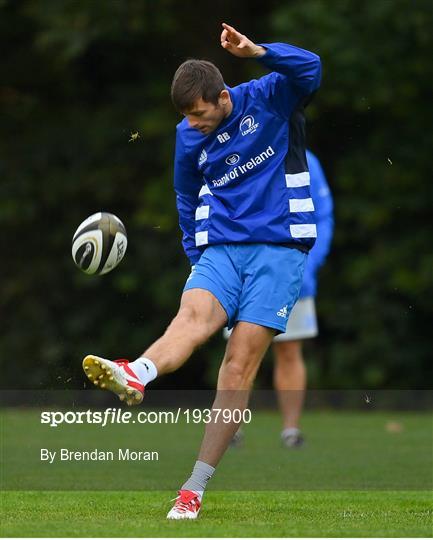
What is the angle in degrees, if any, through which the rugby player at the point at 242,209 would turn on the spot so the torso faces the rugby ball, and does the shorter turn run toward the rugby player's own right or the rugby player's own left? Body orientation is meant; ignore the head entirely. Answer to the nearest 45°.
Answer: approximately 45° to the rugby player's own right

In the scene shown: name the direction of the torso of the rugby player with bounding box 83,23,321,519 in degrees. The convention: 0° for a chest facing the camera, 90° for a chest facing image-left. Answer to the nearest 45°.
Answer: approximately 45°
